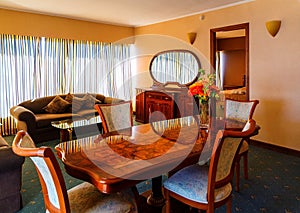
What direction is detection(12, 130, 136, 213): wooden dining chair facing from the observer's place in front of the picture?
facing away from the viewer and to the right of the viewer

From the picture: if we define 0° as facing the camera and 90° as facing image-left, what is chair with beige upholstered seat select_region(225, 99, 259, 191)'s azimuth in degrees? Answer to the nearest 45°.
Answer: approximately 45°

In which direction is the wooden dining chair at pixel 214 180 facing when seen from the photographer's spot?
facing away from the viewer and to the left of the viewer

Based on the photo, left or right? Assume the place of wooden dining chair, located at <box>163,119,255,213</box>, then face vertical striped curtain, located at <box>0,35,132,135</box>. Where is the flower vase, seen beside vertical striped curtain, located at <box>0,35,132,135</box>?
right

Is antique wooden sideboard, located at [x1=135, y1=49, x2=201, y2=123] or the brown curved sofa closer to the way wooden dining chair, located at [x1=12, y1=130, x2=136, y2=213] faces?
the antique wooden sideboard

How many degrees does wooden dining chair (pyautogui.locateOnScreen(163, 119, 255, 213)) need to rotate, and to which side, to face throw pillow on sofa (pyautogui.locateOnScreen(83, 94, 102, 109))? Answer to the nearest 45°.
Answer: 0° — it already faces it
